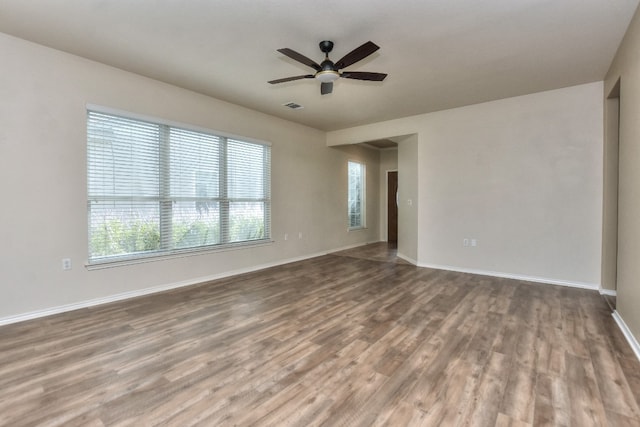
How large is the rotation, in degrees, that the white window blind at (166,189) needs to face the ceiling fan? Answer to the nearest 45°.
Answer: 0° — it already faces it

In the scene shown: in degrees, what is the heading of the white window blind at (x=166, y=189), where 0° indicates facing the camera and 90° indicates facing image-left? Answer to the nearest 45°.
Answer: approximately 315°

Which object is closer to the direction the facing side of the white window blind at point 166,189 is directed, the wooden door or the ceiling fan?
the ceiling fan

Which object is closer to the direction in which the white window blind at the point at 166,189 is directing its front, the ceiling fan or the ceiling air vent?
the ceiling fan
